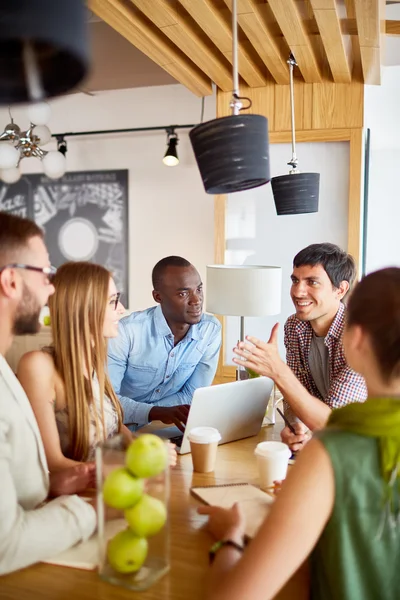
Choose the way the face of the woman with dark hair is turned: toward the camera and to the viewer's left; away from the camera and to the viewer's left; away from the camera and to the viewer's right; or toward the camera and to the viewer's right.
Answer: away from the camera and to the viewer's left

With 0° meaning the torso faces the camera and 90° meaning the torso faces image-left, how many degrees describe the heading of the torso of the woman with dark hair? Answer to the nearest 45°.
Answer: approximately 135°

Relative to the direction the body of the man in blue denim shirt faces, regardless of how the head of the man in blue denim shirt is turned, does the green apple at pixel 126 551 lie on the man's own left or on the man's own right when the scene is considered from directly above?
on the man's own right

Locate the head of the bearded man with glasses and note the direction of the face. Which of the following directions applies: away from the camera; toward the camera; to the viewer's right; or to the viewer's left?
to the viewer's right

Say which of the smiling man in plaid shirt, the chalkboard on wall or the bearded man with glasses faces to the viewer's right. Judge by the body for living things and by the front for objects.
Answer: the bearded man with glasses

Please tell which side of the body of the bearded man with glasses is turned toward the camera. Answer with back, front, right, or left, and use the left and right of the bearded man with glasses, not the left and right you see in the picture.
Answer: right

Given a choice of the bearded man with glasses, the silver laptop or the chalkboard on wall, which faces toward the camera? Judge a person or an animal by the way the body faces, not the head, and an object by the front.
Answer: the chalkboard on wall

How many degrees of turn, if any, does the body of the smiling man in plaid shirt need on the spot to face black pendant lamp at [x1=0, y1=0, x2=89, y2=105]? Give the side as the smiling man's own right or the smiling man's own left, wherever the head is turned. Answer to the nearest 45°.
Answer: approximately 45° to the smiling man's own left

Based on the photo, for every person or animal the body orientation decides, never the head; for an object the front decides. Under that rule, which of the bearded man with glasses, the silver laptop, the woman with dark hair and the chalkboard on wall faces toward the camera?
the chalkboard on wall

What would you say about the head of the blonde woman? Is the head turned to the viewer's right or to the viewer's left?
to the viewer's right

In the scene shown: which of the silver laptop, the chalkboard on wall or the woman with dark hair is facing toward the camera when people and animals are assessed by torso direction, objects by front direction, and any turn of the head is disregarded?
the chalkboard on wall

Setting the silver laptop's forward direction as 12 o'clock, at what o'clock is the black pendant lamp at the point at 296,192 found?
The black pendant lamp is roughly at 2 o'clock from the silver laptop.

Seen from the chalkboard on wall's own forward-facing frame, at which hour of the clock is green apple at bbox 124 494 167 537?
The green apple is roughly at 12 o'clock from the chalkboard on wall.

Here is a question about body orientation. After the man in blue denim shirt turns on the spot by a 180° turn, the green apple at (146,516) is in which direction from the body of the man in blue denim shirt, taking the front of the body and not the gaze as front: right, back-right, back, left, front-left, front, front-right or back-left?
back-left

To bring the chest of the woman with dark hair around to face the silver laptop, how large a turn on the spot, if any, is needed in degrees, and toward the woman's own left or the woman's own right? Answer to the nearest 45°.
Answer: approximately 45° to the woman's own right

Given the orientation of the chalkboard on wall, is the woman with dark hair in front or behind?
in front
